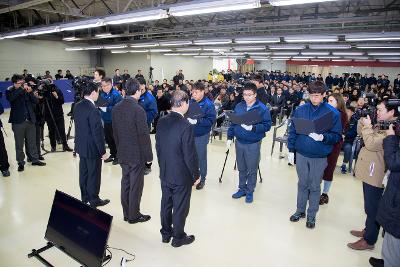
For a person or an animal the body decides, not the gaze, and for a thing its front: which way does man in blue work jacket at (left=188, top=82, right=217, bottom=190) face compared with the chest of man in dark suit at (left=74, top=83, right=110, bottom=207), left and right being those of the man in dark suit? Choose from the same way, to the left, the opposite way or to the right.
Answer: the opposite way

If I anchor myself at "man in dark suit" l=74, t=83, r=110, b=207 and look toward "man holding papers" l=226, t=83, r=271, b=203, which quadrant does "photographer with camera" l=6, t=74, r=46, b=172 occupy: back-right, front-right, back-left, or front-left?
back-left

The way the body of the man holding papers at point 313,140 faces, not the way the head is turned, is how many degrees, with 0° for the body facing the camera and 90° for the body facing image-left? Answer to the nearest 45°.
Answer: approximately 45°

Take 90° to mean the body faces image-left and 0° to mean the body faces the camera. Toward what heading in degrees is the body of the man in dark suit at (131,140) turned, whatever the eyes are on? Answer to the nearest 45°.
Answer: approximately 225°

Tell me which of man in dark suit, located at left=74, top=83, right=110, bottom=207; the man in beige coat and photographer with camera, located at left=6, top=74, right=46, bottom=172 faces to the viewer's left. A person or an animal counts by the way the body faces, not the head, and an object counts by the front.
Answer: the man in beige coat

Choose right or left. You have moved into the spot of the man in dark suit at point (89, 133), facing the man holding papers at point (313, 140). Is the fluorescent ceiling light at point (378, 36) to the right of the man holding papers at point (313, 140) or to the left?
left

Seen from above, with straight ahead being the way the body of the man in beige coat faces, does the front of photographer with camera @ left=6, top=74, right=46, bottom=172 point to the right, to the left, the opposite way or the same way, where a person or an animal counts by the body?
the opposite way

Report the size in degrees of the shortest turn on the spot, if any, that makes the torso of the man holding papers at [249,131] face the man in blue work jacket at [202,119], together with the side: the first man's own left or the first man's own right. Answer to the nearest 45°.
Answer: approximately 90° to the first man's own right

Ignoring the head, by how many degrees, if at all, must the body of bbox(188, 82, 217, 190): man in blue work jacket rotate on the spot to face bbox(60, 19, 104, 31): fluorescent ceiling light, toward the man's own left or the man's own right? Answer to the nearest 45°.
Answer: approximately 90° to the man's own right

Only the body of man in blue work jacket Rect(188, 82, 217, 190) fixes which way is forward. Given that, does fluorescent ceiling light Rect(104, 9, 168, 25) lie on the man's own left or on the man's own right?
on the man's own right

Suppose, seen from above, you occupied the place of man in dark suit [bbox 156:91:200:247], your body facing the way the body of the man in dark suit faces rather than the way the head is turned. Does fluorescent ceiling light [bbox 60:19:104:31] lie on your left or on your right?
on your left
